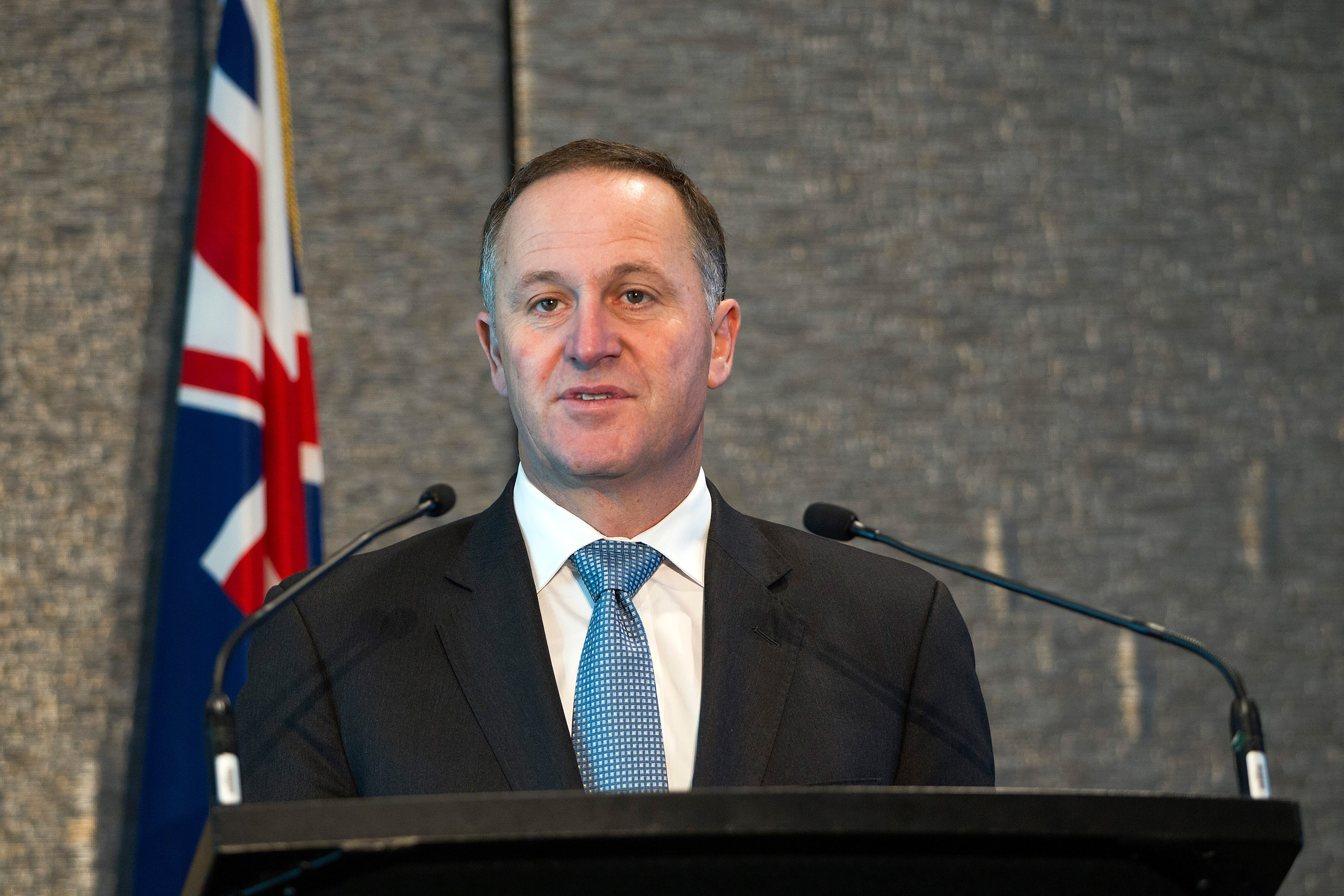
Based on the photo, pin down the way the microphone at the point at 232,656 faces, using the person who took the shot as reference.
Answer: facing away from the viewer and to the right of the viewer

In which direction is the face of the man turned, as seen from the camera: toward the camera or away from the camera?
toward the camera

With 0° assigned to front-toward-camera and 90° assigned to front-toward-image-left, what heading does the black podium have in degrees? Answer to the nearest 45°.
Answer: approximately 0°

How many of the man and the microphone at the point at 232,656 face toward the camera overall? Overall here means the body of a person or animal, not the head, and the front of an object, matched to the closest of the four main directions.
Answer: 1

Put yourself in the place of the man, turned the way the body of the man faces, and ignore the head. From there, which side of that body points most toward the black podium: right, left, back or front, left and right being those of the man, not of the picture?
front

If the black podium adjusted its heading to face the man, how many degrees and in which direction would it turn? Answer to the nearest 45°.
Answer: approximately 180°

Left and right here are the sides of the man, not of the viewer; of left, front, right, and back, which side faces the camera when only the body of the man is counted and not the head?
front

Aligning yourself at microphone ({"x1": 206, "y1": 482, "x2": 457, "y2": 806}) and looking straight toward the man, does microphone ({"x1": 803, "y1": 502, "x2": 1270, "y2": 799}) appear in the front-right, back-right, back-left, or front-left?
front-right
